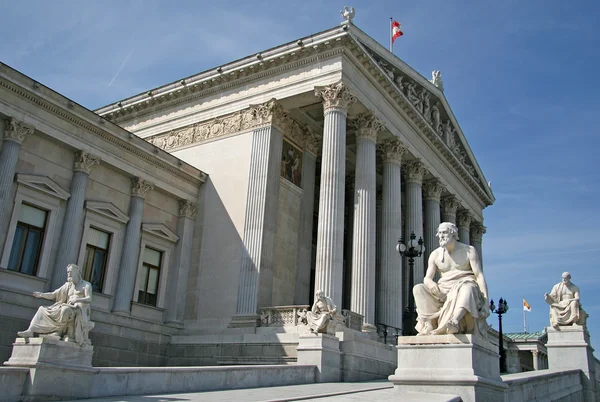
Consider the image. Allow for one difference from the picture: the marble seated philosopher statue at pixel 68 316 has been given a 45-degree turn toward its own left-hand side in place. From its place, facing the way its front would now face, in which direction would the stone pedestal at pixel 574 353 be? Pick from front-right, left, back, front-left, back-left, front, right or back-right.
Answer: left

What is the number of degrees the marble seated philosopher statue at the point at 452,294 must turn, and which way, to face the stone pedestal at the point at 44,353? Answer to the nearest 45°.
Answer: approximately 45° to its right

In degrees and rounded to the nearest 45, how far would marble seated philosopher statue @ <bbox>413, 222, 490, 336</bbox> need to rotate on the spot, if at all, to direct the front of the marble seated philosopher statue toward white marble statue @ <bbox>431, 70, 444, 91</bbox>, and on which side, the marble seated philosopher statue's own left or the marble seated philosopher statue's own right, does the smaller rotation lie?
approximately 135° to the marble seated philosopher statue's own right

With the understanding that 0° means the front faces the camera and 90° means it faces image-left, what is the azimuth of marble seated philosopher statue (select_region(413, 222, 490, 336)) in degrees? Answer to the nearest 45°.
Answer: approximately 45°

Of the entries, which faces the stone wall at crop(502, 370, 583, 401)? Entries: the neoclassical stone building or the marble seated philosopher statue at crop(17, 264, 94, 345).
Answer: the neoclassical stone building

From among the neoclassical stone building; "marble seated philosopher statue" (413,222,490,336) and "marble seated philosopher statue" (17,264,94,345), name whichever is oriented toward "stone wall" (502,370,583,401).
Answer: the neoclassical stone building

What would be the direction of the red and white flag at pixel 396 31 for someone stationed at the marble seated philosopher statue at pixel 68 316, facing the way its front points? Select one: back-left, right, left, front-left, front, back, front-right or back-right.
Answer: back

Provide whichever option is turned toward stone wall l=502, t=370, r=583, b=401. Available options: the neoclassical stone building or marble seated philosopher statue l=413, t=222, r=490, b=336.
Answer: the neoclassical stone building

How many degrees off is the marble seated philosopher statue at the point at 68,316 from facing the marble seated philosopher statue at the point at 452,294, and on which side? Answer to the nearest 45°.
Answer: approximately 90° to its left

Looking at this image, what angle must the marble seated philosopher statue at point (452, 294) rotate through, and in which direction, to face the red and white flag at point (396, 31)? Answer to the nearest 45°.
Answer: approximately 135° to its right

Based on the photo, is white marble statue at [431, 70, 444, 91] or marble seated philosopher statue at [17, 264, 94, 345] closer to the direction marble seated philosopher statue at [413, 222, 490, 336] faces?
the marble seated philosopher statue

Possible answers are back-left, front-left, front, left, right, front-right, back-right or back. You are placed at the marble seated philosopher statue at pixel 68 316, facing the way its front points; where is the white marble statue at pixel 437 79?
back

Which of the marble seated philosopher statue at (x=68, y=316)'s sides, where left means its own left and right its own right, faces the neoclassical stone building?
back
